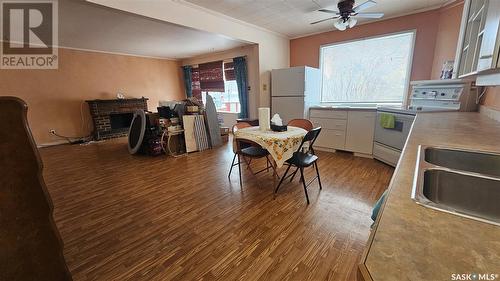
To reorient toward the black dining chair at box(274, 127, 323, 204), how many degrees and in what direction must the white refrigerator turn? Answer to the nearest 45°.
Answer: approximately 45° to its left

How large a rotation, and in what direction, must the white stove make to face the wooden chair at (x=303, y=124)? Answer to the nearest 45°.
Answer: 0° — it already faces it

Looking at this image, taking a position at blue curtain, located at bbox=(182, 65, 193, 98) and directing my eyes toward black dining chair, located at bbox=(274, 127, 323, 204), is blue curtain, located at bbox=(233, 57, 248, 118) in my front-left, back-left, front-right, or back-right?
front-left

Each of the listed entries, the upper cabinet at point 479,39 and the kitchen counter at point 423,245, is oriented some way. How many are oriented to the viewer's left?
2

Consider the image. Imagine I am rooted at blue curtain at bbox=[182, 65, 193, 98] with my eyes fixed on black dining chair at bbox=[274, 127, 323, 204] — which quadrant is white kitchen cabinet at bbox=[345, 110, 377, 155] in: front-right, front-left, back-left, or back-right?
front-left

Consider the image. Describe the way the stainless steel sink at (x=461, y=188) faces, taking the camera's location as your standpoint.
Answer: facing to the left of the viewer

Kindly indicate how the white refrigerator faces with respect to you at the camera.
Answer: facing the viewer and to the left of the viewer

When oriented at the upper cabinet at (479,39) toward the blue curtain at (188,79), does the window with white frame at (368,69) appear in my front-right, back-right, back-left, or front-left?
front-right

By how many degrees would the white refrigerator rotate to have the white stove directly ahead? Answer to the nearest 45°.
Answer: approximately 90° to its left

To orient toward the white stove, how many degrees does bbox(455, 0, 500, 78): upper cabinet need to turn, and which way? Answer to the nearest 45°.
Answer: approximately 90° to its right

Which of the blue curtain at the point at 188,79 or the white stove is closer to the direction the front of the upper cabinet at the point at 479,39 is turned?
the blue curtain

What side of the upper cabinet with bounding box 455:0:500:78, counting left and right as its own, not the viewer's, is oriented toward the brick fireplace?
front

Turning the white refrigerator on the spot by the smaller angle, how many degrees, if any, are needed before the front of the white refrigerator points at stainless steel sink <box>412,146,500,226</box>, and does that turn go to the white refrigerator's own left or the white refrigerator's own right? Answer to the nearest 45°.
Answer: approximately 45° to the white refrigerator's own left

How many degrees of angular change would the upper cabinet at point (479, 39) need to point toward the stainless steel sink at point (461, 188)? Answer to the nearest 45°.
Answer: approximately 90° to its left

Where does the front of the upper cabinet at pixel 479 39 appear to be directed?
to the viewer's left

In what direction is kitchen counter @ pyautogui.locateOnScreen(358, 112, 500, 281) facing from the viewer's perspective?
to the viewer's left
